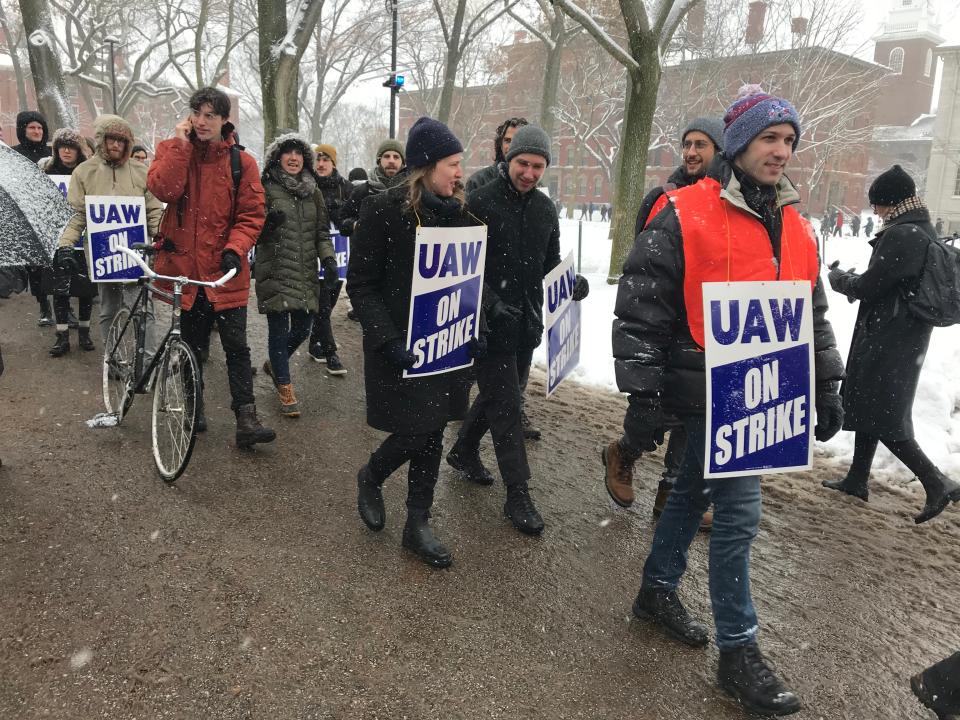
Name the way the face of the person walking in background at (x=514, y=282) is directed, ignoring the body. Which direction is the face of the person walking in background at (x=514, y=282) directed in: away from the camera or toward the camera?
toward the camera

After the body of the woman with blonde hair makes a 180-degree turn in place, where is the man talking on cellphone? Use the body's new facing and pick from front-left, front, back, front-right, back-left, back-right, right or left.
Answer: front

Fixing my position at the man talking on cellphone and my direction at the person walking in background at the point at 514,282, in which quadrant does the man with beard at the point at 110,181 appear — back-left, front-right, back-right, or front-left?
back-left

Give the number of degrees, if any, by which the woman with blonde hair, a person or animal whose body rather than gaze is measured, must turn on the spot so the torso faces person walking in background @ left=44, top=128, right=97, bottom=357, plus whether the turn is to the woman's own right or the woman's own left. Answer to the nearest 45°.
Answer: approximately 180°

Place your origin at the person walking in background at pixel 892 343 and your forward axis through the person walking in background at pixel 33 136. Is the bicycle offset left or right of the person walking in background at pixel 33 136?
left

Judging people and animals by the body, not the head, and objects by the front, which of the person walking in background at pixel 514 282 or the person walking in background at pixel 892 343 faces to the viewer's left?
the person walking in background at pixel 892 343

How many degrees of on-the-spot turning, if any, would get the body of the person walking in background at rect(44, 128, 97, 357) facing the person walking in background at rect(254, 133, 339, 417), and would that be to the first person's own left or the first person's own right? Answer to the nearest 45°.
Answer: approximately 45° to the first person's own left

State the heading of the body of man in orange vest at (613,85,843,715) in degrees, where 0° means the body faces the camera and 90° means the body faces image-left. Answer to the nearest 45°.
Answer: approximately 315°

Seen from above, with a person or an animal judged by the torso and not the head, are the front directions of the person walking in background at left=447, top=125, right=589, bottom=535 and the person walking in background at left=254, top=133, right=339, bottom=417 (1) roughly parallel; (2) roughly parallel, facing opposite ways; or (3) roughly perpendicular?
roughly parallel

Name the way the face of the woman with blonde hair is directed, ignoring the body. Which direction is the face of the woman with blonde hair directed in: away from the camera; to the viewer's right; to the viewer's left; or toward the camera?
to the viewer's right

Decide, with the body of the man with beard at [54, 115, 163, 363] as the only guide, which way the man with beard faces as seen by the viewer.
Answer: toward the camera

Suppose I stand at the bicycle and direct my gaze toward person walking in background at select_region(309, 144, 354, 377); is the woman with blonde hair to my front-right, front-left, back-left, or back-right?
back-right

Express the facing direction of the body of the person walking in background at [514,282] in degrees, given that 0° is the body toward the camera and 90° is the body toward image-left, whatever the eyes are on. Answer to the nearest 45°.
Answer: approximately 315°

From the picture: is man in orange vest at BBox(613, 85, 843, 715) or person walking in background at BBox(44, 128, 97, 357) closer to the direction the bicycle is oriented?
the man in orange vest

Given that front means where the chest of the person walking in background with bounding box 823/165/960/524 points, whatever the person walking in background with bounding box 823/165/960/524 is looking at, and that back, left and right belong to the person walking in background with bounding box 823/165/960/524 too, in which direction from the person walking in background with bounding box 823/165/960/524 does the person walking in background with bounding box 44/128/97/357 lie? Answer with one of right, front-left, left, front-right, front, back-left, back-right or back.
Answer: front
